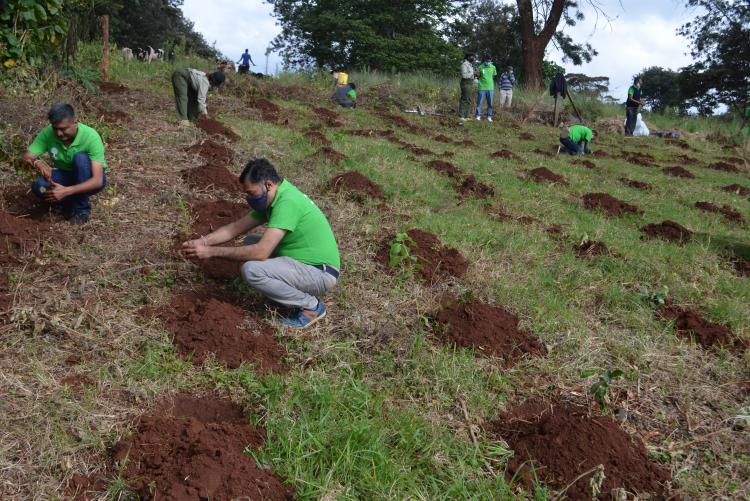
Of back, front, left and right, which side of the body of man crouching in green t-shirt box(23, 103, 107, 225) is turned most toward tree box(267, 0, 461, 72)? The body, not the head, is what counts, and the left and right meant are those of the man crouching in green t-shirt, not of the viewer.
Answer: back

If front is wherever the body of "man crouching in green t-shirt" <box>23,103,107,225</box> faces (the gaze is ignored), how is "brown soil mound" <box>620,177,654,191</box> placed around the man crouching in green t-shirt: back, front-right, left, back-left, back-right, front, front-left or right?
back-left

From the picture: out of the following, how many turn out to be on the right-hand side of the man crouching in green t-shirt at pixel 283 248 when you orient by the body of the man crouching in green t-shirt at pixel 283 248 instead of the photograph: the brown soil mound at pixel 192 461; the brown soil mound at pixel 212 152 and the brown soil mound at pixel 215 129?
2

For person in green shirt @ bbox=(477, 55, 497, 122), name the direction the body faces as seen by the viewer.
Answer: toward the camera

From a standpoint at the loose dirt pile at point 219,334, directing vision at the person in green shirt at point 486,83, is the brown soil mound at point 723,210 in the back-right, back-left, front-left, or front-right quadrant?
front-right

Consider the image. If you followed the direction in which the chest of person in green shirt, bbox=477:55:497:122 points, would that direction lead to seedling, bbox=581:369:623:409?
yes

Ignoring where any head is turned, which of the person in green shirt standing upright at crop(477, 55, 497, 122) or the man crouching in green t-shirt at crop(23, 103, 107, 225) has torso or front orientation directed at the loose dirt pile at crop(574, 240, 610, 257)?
the person in green shirt standing upright

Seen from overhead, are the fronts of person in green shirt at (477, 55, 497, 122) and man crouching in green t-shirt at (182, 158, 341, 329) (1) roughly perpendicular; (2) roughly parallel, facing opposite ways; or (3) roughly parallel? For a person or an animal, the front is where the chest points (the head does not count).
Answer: roughly perpendicular

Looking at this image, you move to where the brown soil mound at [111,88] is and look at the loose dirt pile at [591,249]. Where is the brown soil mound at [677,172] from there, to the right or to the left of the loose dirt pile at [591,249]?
left

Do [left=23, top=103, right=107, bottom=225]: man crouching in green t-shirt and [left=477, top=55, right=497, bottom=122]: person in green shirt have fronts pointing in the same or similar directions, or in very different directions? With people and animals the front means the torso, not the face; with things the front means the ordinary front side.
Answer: same or similar directions

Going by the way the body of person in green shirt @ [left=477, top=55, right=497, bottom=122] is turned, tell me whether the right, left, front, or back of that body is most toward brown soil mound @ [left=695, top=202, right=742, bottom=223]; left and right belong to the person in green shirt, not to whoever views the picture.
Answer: front

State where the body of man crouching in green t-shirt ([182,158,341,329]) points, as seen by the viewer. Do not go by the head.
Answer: to the viewer's left

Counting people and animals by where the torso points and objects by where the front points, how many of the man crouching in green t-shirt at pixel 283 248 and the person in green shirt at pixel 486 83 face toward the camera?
1

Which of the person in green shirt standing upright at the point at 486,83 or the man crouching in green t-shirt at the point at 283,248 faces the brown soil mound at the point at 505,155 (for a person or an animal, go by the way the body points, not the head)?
the person in green shirt standing upright
